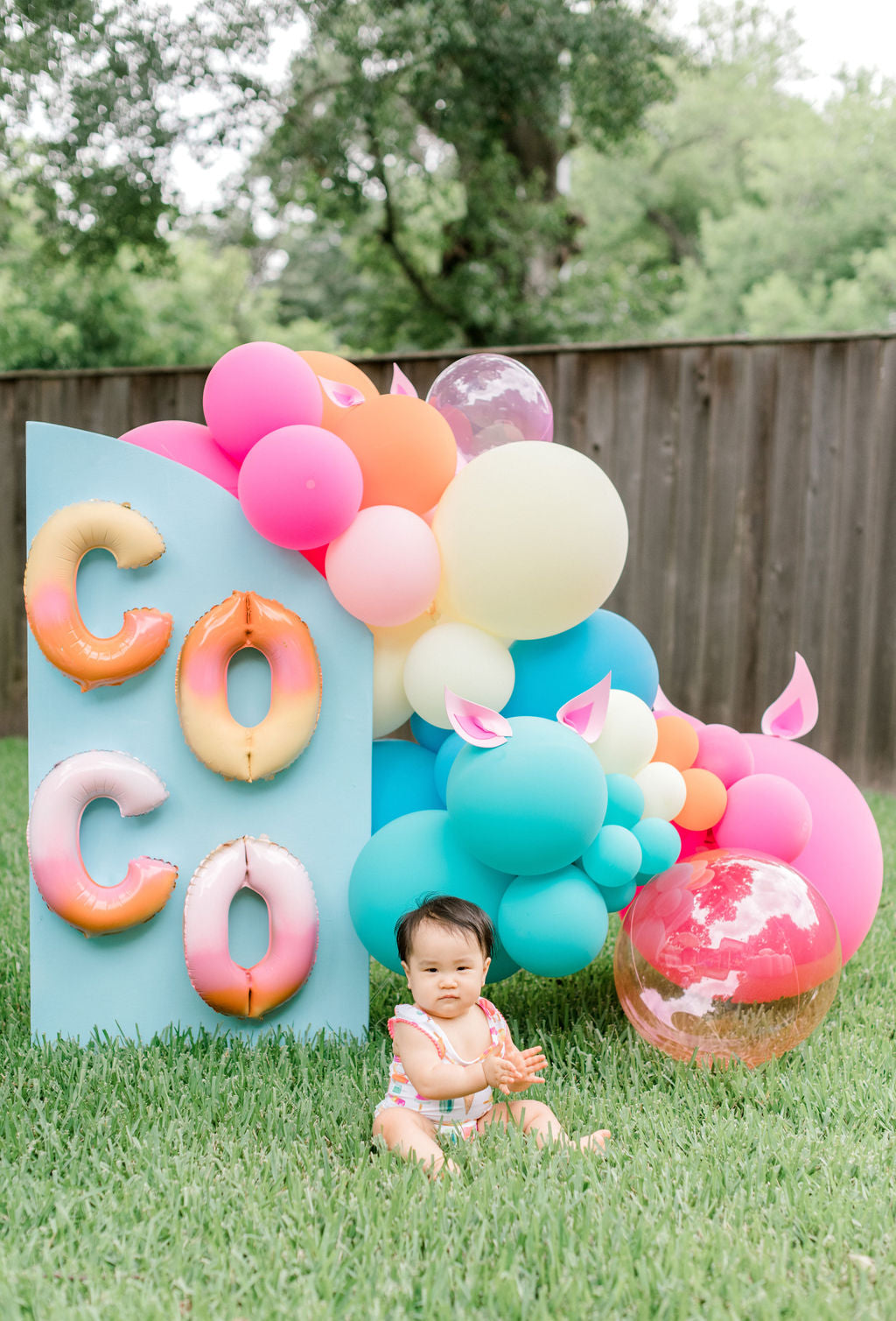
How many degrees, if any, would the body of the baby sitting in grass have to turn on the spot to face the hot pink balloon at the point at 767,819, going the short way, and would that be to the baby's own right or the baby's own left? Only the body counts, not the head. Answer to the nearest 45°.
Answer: approximately 90° to the baby's own left

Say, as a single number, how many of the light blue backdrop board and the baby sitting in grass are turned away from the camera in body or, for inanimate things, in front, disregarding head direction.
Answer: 0

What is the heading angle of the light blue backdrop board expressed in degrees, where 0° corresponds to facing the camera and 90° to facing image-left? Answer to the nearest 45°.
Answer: approximately 0°

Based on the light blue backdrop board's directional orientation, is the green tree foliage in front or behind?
behind

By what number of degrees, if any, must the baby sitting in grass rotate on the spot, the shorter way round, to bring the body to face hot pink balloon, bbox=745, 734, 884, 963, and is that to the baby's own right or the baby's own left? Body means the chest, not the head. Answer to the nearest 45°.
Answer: approximately 90° to the baby's own left

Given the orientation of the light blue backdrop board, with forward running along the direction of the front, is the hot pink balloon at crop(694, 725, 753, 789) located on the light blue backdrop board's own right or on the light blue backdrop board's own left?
on the light blue backdrop board's own left

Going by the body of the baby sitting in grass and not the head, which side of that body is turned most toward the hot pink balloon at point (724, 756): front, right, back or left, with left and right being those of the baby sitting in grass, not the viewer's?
left

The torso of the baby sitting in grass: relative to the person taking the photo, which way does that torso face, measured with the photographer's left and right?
facing the viewer and to the right of the viewer

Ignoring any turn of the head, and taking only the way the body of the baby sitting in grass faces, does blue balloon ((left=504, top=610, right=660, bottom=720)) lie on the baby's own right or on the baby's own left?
on the baby's own left
